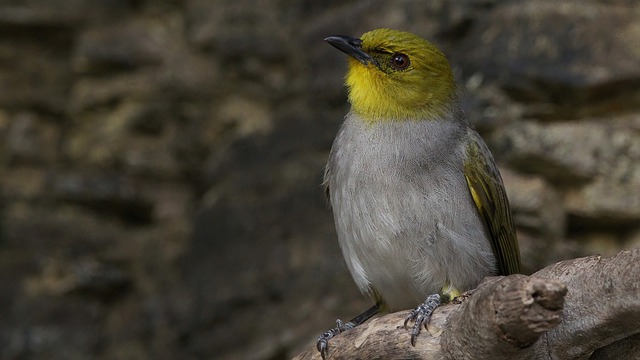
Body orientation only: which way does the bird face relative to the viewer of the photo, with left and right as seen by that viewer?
facing the viewer and to the left of the viewer
